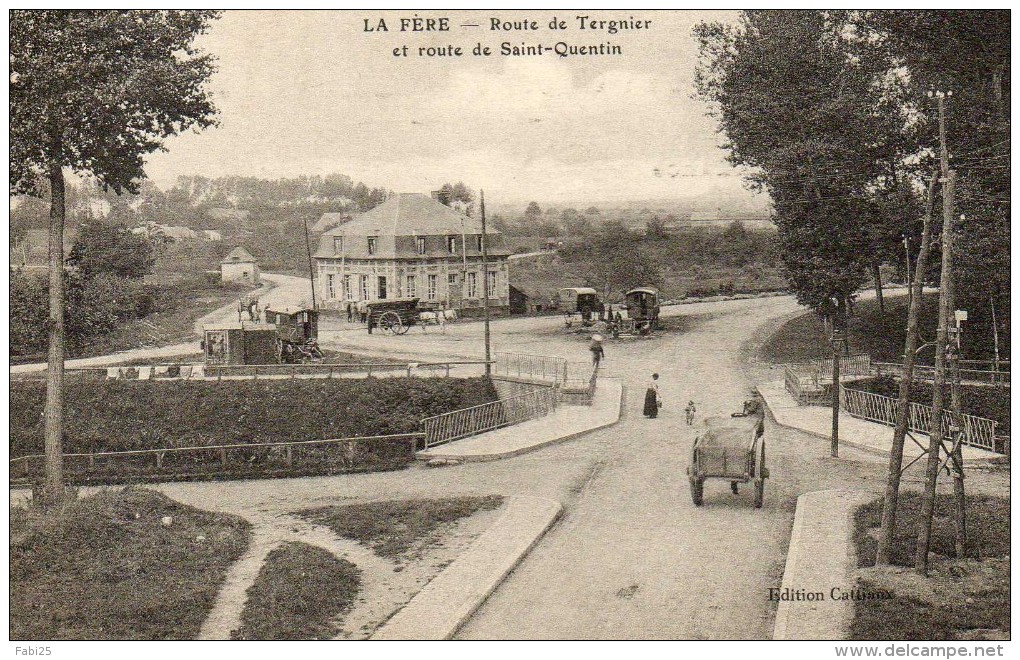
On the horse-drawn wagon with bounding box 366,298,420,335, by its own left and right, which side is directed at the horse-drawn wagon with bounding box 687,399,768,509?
right

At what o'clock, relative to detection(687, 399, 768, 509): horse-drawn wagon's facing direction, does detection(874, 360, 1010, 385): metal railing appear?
The metal railing is roughly at 1 o'clock from the horse-drawn wagon.

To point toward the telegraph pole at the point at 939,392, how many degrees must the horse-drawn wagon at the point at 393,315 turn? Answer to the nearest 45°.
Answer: approximately 90° to its right

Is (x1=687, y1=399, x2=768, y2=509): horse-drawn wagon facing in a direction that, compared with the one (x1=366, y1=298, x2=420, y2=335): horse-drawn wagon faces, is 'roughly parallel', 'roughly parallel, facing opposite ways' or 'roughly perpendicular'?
roughly perpendicular

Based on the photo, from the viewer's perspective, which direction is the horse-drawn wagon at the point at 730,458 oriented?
away from the camera

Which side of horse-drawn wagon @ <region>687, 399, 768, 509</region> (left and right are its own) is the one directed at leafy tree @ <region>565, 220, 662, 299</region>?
front

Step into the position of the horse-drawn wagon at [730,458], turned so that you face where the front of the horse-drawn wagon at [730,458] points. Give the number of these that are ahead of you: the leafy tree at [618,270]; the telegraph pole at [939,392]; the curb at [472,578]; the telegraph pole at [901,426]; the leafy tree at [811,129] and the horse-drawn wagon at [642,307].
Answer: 3

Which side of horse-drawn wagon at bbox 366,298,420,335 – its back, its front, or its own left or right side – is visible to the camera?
right

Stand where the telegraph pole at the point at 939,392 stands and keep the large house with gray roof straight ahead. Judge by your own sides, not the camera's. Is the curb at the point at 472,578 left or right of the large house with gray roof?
left

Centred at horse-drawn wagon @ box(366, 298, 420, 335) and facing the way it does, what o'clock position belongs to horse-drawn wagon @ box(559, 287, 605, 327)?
horse-drawn wagon @ box(559, 287, 605, 327) is roughly at 11 o'clock from horse-drawn wagon @ box(366, 298, 420, 335).

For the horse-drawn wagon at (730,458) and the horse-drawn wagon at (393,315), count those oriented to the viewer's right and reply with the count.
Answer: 1

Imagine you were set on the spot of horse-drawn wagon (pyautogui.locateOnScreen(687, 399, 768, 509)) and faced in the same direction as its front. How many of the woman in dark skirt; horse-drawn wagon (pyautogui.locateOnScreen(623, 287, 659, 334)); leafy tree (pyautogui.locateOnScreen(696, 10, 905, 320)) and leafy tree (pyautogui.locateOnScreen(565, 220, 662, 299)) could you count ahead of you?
4

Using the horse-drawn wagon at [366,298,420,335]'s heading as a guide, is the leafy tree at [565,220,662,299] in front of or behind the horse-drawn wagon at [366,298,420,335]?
in front

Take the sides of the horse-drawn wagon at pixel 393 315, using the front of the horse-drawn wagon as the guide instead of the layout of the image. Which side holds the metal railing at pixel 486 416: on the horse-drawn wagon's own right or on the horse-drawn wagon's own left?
on the horse-drawn wagon's own right

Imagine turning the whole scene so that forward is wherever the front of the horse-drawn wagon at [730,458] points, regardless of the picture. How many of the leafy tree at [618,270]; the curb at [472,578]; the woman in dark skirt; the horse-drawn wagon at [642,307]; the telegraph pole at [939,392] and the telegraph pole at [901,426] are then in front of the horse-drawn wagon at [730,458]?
3

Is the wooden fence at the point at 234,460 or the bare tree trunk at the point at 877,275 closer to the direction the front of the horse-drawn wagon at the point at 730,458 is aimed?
the bare tree trunk

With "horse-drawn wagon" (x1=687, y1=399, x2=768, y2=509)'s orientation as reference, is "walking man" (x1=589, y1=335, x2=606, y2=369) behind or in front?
in front
